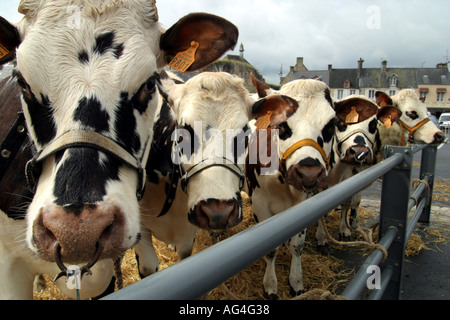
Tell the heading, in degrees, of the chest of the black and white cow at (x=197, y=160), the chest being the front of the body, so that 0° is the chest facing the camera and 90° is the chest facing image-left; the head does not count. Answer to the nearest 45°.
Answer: approximately 315°

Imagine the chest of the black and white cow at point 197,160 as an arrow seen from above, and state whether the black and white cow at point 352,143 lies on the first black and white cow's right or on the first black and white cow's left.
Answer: on the first black and white cow's left

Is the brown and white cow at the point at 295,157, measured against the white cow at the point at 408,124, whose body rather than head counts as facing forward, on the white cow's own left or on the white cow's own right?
on the white cow's own right

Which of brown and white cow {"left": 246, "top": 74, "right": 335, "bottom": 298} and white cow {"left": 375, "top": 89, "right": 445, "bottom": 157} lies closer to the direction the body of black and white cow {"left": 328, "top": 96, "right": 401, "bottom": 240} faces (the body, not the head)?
the brown and white cow

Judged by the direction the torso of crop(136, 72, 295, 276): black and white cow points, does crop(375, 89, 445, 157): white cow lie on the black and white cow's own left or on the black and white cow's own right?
on the black and white cow's own left

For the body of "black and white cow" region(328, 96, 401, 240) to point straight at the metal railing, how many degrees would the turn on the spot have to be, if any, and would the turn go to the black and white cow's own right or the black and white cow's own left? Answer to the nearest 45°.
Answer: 0° — it already faces it

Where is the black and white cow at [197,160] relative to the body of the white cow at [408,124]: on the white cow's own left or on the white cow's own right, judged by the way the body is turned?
on the white cow's own right

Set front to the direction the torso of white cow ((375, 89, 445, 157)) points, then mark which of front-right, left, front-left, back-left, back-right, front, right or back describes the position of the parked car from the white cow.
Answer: left
